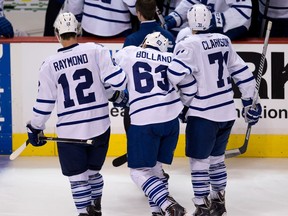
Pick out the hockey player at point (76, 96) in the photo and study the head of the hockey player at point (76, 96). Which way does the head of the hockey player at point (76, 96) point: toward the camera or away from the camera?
away from the camera

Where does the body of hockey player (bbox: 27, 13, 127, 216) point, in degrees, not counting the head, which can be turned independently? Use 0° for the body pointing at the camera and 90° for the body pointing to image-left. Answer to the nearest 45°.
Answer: approximately 180°

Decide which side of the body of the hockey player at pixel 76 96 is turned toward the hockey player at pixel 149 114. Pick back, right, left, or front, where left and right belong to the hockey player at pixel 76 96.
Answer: right

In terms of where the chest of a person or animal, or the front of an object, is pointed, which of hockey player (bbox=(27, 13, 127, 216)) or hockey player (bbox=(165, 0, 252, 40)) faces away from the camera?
hockey player (bbox=(27, 13, 127, 216))

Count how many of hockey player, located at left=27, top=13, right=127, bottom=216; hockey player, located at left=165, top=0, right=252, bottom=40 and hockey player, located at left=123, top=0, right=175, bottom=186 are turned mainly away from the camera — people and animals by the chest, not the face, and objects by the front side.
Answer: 2

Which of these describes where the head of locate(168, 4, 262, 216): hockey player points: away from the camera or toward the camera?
away from the camera

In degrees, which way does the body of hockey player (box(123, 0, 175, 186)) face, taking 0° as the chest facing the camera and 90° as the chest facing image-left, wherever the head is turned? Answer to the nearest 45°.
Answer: approximately 180°

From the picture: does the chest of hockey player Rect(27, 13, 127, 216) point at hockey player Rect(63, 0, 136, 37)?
yes
